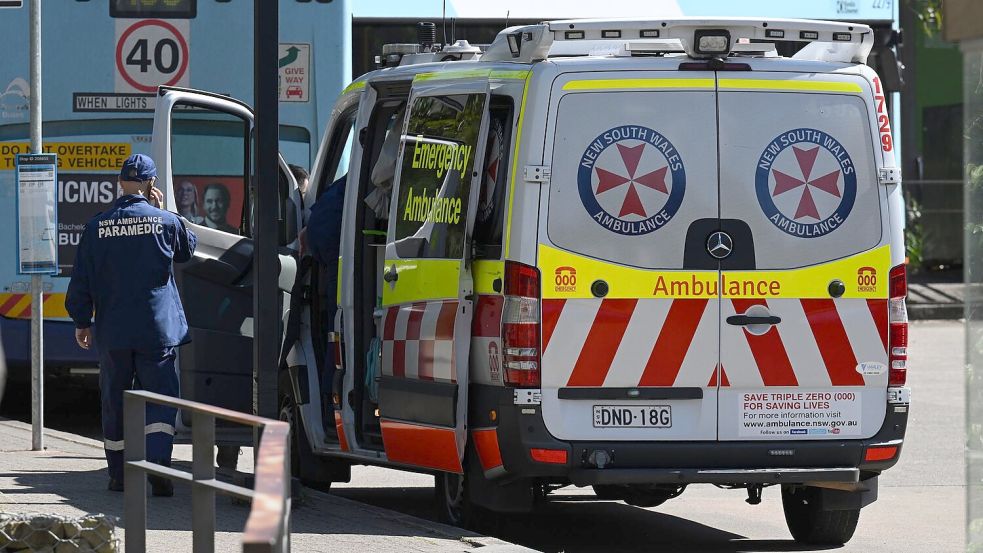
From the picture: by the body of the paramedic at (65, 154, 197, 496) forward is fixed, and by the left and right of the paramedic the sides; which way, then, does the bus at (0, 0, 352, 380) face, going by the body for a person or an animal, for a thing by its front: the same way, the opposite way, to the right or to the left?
the same way

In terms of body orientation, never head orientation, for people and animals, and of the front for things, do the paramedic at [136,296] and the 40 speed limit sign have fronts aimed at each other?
yes

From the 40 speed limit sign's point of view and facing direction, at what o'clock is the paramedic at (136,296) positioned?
The paramedic is roughly at 12 o'clock from the 40 speed limit sign.

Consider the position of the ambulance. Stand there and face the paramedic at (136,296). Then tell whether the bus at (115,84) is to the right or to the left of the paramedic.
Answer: right

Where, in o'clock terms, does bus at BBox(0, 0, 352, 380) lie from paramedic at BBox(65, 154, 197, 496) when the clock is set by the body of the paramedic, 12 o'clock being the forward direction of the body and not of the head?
The bus is roughly at 12 o'clock from the paramedic.

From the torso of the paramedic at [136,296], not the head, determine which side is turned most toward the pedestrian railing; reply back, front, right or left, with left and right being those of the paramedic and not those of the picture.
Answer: back

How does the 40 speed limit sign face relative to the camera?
toward the camera

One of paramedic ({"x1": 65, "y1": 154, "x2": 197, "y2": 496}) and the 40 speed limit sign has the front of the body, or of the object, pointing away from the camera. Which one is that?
the paramedic

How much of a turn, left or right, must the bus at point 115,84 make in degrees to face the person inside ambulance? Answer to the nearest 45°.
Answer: approximately 180°

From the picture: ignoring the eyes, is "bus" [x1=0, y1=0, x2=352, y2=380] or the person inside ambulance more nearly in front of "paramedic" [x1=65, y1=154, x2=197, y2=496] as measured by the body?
the bus

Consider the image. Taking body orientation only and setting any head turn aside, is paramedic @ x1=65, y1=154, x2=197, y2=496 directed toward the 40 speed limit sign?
yes

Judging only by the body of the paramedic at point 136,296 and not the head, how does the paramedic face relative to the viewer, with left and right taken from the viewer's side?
facing away from the viewer

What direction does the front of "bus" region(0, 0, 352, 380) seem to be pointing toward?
away from the camera

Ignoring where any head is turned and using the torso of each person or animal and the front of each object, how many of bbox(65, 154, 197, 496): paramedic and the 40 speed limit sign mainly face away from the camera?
1

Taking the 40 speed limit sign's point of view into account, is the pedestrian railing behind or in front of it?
in front
